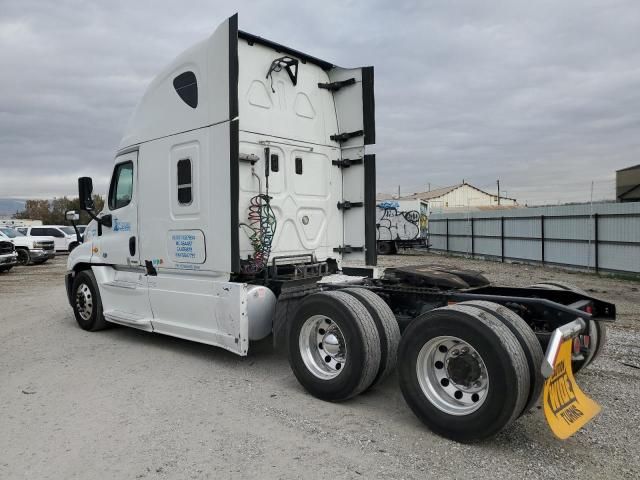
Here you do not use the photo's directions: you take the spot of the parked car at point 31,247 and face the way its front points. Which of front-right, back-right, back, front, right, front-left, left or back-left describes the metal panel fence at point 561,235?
front

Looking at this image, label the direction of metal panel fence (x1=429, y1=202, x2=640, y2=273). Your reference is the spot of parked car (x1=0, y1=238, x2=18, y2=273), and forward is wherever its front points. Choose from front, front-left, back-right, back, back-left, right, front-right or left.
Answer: front

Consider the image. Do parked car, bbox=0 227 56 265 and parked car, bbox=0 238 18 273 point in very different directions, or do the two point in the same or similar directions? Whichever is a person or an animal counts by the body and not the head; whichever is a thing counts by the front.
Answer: same or similar directions

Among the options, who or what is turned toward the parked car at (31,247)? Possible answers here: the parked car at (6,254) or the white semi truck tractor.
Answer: the white semi truck tractor

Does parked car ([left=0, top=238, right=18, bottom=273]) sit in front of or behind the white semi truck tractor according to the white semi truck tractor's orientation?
in front

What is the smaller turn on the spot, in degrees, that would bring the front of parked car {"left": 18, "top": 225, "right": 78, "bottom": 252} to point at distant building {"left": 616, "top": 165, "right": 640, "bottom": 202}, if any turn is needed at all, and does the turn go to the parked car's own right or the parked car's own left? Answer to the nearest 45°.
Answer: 0° — it already faces it

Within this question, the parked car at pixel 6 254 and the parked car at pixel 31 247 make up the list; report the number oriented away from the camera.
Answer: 0

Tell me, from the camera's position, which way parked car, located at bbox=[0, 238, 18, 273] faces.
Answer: facing the viewer and to the right of the viewer

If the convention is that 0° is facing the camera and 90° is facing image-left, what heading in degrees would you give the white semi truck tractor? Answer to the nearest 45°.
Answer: approximately 135°

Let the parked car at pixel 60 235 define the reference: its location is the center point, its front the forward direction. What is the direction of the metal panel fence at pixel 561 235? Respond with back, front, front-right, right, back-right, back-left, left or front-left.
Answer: front

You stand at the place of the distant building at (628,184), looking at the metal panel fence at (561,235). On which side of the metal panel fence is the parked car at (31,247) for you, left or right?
right

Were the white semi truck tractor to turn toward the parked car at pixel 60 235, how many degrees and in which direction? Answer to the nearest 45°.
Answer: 0° — it already faces it

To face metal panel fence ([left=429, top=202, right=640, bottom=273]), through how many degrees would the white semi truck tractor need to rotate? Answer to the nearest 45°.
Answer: approximately 90° to its right

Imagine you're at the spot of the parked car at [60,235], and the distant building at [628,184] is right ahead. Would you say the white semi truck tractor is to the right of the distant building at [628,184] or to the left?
right

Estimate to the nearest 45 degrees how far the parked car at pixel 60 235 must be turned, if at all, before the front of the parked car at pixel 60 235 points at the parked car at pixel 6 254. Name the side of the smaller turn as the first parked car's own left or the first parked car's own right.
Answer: approximately 45° to the first parked car's own right

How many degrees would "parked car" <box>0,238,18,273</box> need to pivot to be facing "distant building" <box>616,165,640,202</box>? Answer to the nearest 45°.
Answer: approximately 45° to its left

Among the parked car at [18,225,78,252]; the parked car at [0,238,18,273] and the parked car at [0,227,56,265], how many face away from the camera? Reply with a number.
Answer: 0
